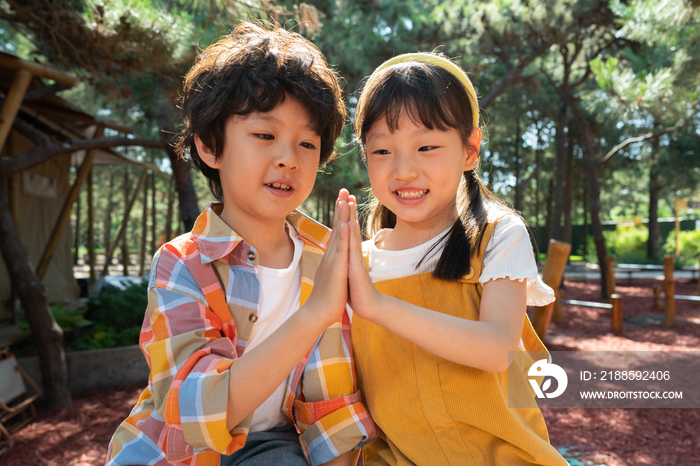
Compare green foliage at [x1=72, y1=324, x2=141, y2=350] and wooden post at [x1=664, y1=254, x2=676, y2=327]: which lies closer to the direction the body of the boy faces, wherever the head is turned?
the wooden post

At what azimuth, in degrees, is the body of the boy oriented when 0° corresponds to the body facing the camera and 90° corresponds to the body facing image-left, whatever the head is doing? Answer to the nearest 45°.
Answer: approximately 315°

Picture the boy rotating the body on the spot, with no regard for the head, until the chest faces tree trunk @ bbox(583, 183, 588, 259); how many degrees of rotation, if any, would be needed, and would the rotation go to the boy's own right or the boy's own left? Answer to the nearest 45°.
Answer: approximately 90° to the boy's own left

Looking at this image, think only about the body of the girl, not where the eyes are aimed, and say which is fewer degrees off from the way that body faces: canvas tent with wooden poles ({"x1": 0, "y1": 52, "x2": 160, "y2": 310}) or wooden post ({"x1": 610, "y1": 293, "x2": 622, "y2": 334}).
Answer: the canvas tent with wooden poles

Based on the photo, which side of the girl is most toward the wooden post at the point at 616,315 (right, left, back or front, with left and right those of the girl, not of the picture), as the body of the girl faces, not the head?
back

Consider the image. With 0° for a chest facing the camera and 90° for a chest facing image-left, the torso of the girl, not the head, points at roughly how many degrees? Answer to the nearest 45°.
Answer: approximately 45°

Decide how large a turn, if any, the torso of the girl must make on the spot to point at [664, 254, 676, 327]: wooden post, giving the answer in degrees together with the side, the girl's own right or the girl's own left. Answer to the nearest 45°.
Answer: approximately 180°

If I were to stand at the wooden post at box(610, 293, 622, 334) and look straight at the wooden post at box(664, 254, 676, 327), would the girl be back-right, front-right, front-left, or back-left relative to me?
back-right

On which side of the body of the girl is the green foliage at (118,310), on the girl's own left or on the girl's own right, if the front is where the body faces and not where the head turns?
on the girl's own right

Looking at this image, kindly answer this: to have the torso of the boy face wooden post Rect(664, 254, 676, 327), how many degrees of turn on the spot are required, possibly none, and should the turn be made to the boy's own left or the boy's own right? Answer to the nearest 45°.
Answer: approximately 90° to the boy's own left
